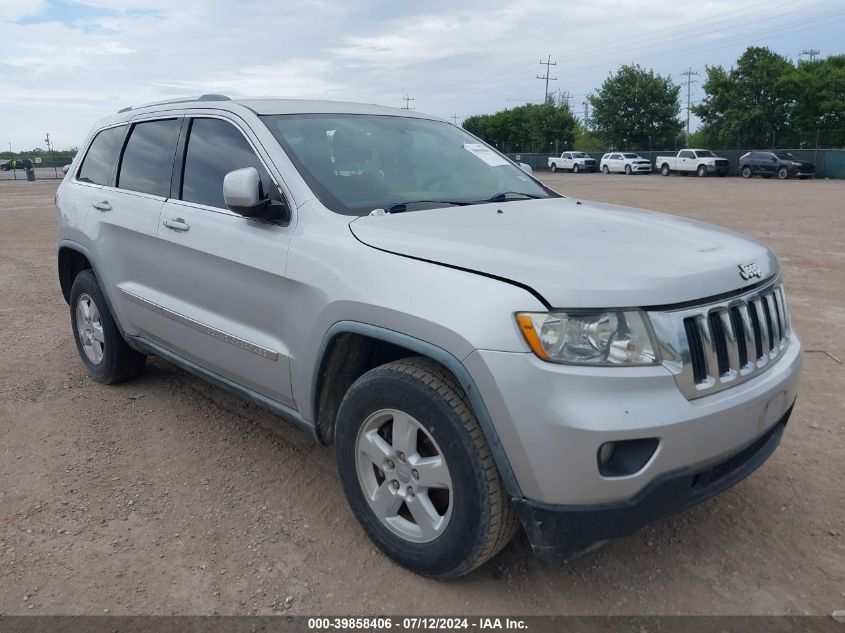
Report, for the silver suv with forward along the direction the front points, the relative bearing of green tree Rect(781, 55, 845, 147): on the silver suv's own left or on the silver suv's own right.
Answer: on the silver suv's own left

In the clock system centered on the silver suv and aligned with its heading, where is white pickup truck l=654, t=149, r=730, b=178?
The white pickup truck is roughly at 8 o'clock from the silver suv.

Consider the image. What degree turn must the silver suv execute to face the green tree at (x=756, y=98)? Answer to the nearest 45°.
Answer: approximately 90° to its left

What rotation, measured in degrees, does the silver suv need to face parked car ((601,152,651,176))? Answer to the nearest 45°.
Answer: approximately 135° to its left

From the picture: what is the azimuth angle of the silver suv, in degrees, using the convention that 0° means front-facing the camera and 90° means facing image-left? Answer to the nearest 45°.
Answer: approximately 315°

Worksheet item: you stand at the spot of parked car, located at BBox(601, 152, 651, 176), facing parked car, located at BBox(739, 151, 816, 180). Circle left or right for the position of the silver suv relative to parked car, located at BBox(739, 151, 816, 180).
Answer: right

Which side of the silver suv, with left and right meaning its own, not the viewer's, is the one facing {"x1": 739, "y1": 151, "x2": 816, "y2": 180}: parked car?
left
